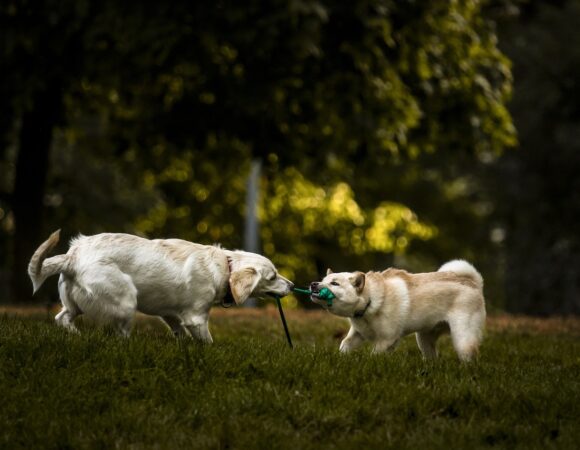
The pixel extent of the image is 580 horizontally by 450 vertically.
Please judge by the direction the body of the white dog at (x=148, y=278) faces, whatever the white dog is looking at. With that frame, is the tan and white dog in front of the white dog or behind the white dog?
in front

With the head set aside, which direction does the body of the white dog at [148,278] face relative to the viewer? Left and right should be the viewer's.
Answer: facing to the right of the viewer

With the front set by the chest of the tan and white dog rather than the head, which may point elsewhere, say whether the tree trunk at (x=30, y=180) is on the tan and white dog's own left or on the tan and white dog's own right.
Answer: on the tan and white dog's own right

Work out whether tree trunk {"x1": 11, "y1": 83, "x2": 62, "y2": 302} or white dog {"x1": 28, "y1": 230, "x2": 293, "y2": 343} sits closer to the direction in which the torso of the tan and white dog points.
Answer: the white dog

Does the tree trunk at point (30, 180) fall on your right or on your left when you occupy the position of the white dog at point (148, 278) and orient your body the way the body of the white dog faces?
on your left

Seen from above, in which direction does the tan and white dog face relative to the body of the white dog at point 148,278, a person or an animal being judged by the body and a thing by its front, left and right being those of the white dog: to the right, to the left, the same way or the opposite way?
the opposite way

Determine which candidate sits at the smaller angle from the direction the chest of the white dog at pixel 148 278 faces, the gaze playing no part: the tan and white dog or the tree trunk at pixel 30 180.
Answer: the tan and white dog

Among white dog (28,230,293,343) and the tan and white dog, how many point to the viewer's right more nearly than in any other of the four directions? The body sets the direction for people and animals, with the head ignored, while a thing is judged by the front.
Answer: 1

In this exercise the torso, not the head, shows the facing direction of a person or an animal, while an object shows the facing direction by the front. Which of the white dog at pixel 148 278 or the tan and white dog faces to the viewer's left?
the tan and white dog

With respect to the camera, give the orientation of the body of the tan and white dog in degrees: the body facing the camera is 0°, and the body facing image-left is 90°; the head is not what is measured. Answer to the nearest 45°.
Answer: approximately 90°

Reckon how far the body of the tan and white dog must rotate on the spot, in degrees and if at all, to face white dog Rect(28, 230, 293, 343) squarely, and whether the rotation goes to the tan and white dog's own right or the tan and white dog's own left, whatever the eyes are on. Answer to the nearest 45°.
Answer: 0° — it already faces it
